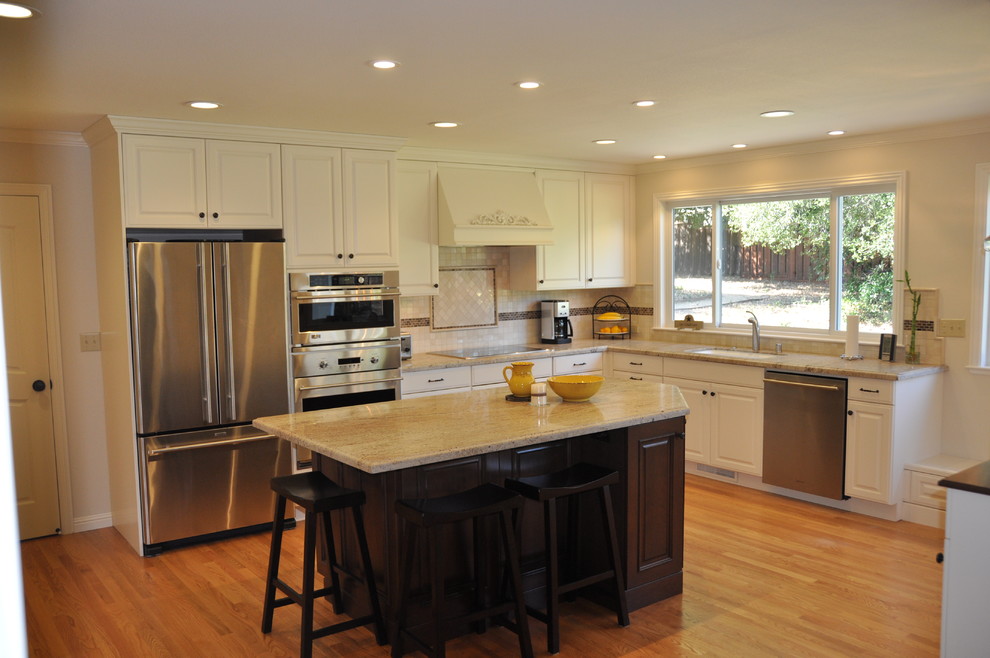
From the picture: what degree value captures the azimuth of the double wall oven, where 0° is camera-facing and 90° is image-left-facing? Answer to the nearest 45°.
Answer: approximately 315°

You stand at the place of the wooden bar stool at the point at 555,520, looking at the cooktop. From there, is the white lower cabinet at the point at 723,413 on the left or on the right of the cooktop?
right

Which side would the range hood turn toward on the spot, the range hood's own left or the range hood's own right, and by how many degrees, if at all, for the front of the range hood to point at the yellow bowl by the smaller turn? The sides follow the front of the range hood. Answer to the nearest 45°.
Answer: approximately 45° to the range hood's own right

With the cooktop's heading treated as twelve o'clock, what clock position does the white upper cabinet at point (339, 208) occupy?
The white upper cabinet is roughly at 3 o'clock from the cooktop.
